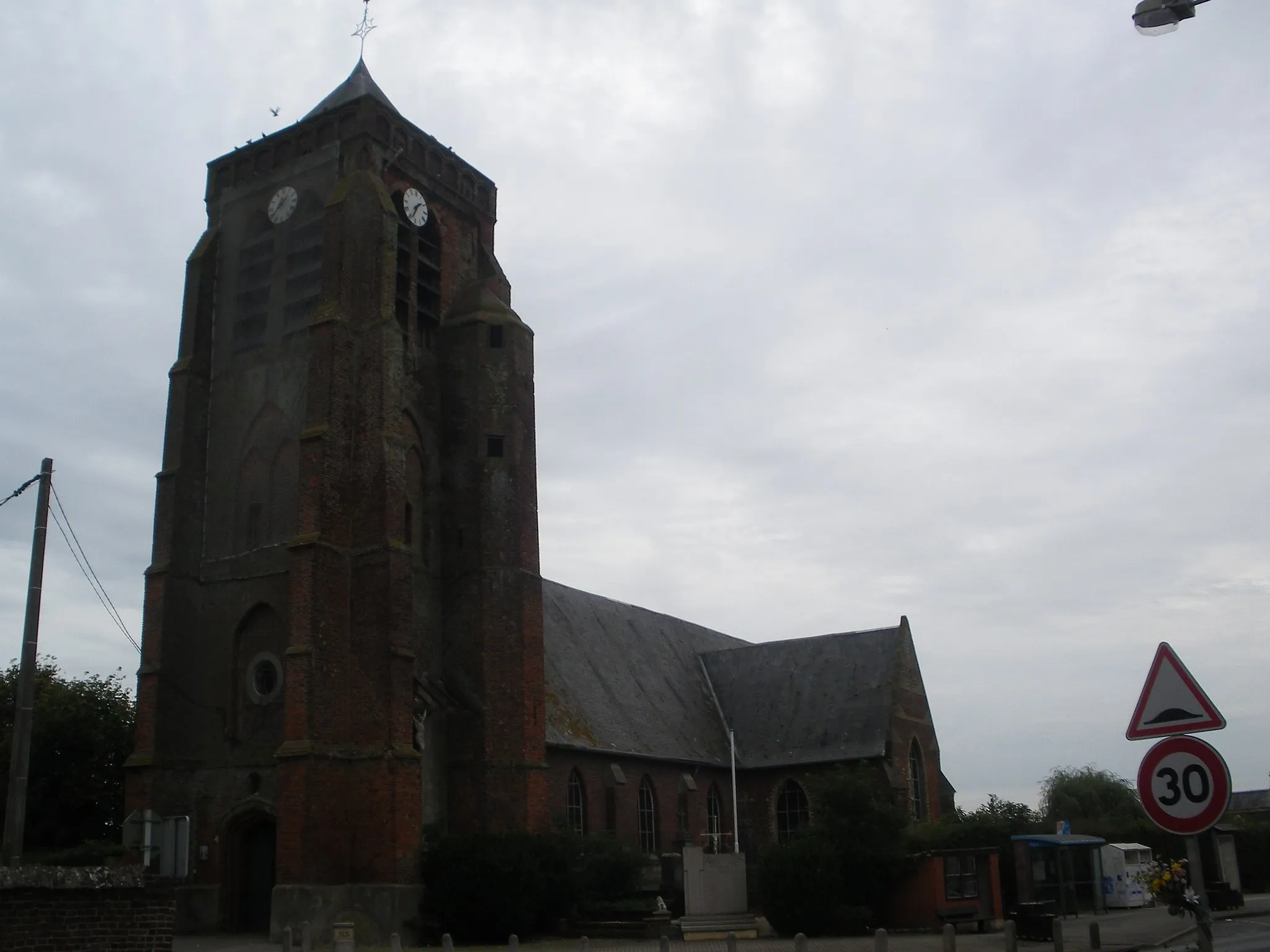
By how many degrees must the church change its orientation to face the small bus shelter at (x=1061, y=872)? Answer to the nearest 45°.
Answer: approximately 135° to its left

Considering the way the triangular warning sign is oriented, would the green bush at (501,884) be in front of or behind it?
behind

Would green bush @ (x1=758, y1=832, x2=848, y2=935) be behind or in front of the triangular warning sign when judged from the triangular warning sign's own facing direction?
behind

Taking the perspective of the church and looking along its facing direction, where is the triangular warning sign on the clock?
The triangular warning sign is roughly at 10 o'clock from the church.

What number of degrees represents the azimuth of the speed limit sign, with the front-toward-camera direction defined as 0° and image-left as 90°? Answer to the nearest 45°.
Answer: approximately 0°

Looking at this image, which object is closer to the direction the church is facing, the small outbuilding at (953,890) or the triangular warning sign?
the triangular warning sign

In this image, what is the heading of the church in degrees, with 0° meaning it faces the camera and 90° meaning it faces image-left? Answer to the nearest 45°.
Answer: approximately 45°

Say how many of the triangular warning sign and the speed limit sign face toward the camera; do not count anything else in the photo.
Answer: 2

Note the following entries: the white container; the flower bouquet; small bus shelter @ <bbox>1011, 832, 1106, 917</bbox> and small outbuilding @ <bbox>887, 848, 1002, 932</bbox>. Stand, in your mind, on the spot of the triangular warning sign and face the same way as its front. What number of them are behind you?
4

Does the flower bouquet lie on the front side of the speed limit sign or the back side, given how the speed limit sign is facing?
on the back side

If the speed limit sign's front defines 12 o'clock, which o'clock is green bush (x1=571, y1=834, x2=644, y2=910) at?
The green bush is roughly at 5 o'clock from the speed limit sign.
